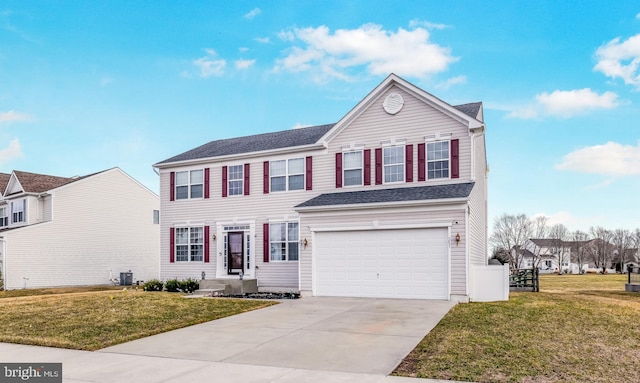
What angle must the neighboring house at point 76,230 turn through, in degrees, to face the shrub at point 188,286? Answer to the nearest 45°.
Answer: approximately 45° to its left

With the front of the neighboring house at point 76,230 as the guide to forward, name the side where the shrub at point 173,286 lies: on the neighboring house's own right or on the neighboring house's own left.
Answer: on the neighboring house's own left

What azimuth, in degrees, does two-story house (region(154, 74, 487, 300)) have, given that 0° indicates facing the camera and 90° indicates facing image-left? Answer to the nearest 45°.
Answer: approximately 45°

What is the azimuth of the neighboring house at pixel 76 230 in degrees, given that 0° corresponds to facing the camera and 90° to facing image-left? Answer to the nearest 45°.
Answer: approximately 45°
